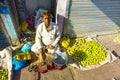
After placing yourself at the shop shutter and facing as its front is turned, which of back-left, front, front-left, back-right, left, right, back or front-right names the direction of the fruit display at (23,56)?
front-right

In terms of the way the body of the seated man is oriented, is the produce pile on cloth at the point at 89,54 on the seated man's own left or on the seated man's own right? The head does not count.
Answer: on the seated man's own left

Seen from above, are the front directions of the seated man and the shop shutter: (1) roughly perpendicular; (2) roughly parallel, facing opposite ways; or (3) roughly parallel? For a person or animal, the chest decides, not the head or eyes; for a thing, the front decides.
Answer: roughly parallel

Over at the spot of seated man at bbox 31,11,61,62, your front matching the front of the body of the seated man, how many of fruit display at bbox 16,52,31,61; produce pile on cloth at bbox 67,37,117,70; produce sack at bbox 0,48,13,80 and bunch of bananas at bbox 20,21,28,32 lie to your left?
1

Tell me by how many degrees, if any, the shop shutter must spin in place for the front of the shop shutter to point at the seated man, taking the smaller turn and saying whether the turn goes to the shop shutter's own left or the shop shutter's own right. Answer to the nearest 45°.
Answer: approximately 45° to the shop shutter's own right

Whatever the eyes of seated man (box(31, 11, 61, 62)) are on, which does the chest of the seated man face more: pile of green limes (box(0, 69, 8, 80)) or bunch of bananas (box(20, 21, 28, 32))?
the pile of green limes

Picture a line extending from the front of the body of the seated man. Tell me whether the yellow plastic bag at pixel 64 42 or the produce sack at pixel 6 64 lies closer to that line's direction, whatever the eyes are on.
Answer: the produce sack

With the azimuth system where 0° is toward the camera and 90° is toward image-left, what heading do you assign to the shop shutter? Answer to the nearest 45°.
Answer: approximately 0°

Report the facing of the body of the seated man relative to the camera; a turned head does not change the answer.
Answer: toward the camera

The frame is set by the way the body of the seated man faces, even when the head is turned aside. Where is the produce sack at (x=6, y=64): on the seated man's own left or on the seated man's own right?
on the seated man's own right

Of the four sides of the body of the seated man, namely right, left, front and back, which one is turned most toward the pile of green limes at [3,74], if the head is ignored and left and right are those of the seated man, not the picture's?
right
